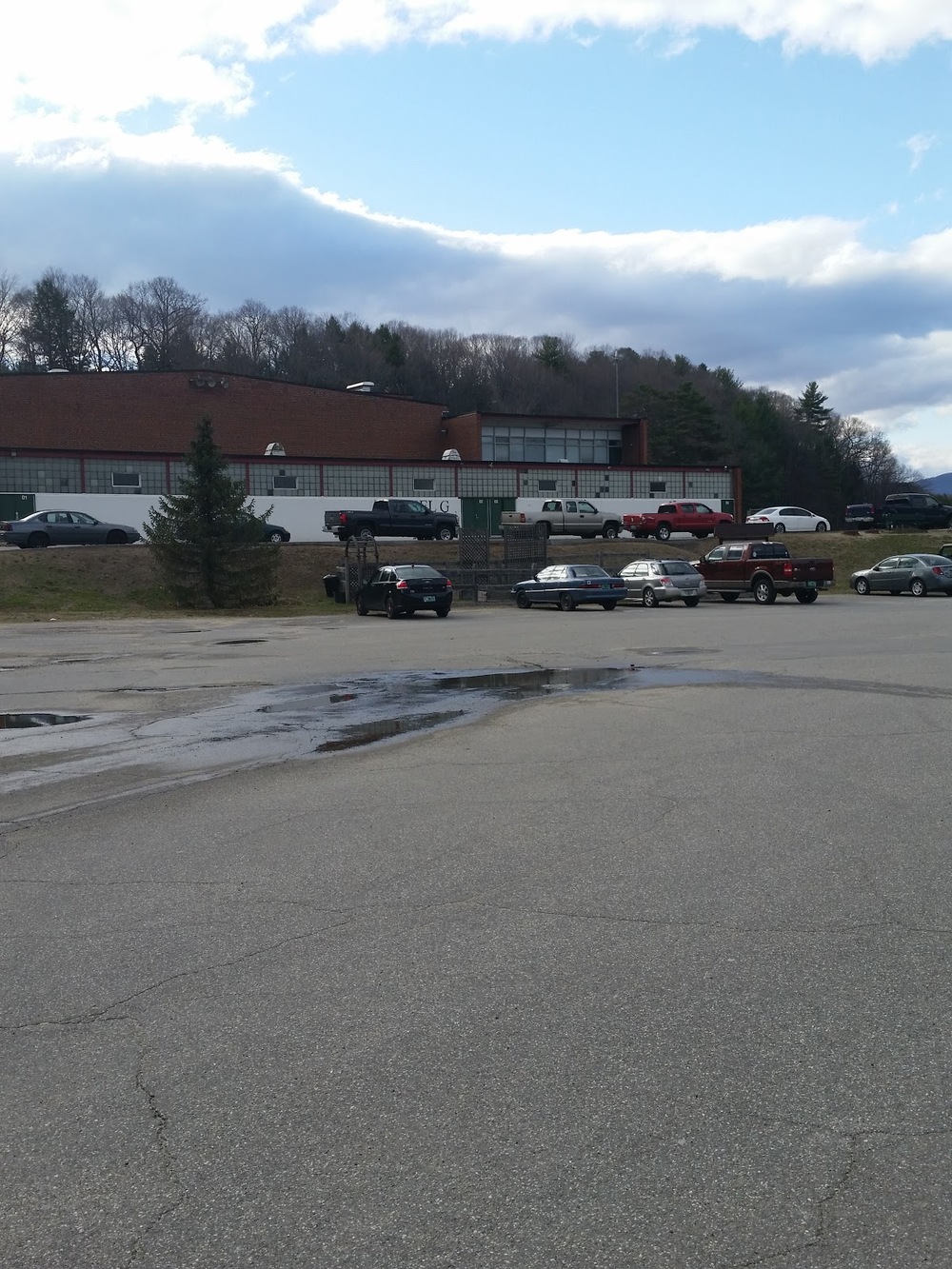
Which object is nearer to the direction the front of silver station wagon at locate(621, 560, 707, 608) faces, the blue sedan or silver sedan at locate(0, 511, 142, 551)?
the silver sedan

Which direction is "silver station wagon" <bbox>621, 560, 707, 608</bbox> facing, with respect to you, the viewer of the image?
facing away from the viewer and to the left of the viewer

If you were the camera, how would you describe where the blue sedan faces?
facing away from the viewer and to the left of the viewer

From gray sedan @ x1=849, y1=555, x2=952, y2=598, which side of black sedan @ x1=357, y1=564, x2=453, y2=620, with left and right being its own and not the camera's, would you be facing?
right

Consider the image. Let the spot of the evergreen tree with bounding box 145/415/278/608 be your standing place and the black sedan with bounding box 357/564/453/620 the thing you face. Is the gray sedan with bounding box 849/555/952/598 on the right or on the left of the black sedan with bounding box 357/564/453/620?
left
